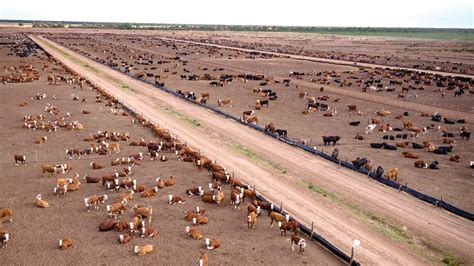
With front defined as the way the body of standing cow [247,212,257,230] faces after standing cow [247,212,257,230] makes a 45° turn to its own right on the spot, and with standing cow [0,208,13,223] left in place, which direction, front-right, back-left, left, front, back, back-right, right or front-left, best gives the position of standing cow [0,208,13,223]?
front-right

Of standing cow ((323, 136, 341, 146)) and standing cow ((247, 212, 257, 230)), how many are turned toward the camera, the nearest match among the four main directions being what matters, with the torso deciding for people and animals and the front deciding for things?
1

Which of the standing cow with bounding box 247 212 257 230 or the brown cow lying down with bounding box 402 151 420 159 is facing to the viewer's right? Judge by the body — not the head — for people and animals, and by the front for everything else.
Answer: the brown cow lying down with bounding box 402 151 420 159

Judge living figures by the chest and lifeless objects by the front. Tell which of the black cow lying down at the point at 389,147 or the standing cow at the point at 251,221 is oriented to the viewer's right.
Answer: the black cow lying down at the point at 389,147
